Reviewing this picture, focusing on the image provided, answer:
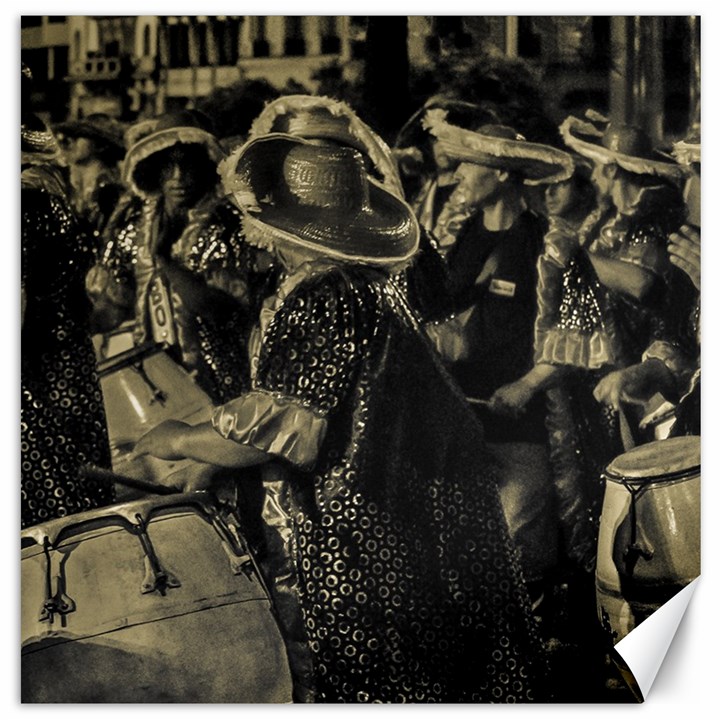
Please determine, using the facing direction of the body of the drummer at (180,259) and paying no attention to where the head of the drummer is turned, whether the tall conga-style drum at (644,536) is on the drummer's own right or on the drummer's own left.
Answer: on the drummer's own left

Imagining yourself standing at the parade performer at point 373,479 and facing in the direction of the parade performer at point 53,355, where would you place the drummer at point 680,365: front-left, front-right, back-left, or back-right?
back-right

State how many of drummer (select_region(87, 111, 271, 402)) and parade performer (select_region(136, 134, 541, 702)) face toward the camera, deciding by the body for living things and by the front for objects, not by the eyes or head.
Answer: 1

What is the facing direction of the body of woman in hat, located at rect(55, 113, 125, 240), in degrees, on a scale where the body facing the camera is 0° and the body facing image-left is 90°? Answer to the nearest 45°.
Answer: approximately 45°
